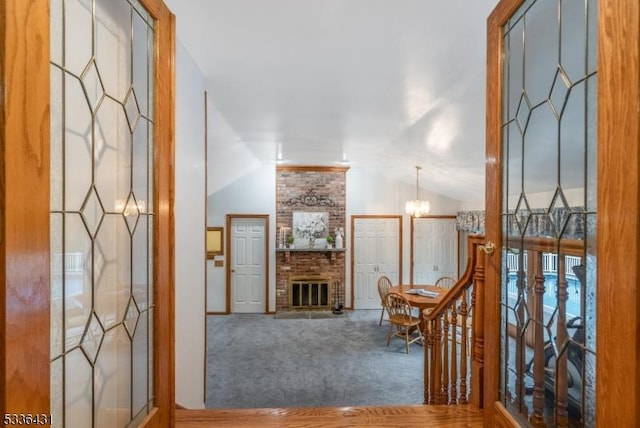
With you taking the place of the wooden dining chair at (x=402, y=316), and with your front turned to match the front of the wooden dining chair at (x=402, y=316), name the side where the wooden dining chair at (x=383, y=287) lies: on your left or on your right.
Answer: on your left

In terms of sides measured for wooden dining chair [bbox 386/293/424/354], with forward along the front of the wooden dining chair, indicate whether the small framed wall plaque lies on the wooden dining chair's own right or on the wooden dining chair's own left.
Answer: on the wooden dining chair's own left

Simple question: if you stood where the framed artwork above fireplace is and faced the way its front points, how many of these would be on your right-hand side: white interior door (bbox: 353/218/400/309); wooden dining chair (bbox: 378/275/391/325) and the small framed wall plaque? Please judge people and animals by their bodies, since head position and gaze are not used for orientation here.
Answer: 1
